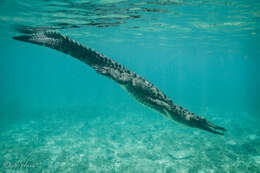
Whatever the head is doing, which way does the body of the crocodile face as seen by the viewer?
to the viewer's right
